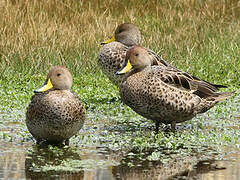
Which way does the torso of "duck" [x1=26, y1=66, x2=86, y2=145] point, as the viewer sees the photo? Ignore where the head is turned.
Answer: toward the camera

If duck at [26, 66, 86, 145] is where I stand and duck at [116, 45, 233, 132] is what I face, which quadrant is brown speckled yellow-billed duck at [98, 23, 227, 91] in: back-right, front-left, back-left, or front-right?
front-left

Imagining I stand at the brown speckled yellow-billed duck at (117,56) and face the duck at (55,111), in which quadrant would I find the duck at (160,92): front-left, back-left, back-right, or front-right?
front-left

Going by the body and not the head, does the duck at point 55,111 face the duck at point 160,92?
no

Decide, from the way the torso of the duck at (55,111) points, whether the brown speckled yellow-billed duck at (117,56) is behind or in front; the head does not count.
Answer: behind
